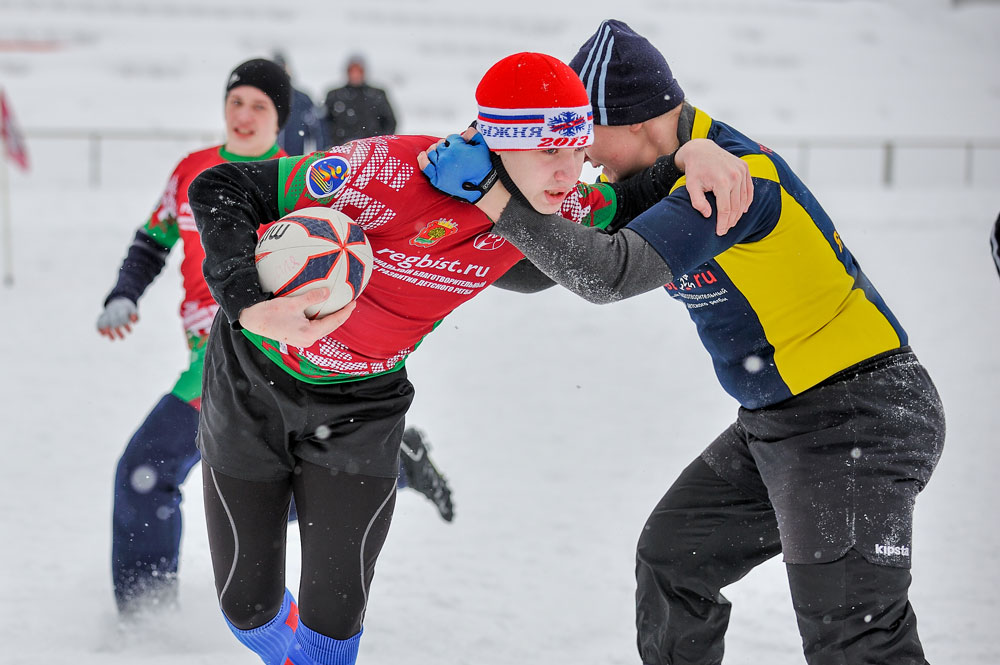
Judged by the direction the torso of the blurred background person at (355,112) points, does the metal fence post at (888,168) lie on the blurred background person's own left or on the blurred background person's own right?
on the blurred background person's own left

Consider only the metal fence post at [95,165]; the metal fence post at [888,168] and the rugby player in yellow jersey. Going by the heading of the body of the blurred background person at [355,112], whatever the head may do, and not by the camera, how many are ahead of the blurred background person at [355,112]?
1

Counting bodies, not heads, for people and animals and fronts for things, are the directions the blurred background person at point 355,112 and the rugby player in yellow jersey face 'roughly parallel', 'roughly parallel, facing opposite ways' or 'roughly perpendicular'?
roughly perpendicular

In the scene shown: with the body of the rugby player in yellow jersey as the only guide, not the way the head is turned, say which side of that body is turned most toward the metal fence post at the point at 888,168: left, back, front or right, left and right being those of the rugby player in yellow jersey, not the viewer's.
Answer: right

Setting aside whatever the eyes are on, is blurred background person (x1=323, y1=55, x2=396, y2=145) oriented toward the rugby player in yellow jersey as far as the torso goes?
yes

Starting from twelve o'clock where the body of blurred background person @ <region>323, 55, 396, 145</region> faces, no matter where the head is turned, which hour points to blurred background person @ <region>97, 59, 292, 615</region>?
blurred background person @ <region>97, 59, 292, 615</region> is roughly at 12 o'clock from blurred background person @ <region>323, 55, 396, 145</region>.

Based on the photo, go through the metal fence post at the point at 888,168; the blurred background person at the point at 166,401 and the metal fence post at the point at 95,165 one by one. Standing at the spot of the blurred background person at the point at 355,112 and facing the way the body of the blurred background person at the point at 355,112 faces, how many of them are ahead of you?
1

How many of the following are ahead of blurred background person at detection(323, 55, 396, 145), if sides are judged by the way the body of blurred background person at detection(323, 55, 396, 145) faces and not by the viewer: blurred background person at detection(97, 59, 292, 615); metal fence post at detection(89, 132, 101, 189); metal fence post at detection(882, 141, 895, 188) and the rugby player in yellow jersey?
2

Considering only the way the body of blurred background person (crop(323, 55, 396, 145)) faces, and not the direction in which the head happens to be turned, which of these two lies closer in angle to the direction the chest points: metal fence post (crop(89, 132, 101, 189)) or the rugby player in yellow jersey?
the rugby player in yellow jersey

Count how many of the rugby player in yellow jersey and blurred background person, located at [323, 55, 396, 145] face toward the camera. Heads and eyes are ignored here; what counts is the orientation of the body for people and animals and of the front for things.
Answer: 1

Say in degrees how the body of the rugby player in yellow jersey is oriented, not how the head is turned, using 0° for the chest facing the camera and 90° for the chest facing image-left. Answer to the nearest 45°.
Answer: approximately 90°

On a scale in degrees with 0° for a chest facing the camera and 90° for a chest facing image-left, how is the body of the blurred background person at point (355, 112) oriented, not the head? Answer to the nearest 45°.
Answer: approximately 0°
